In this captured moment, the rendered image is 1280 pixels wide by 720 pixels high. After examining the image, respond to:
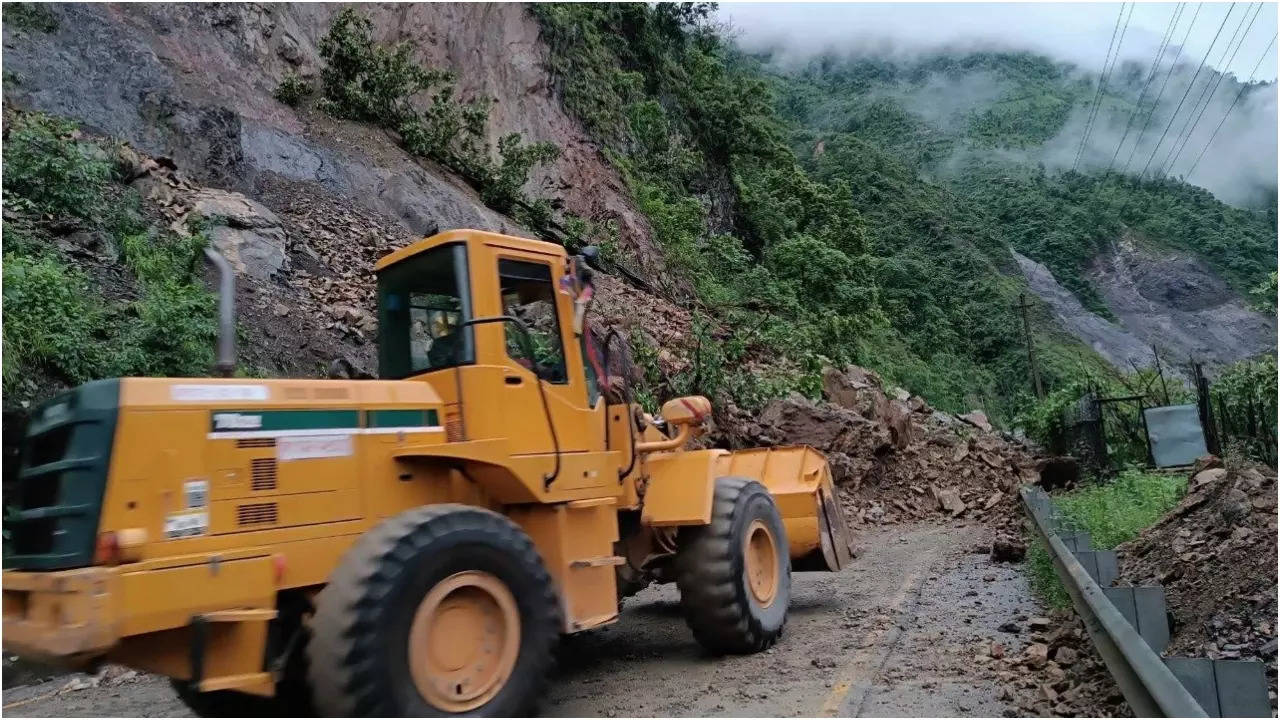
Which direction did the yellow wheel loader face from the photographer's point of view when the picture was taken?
facing away from the viewer and to the right of the viewer

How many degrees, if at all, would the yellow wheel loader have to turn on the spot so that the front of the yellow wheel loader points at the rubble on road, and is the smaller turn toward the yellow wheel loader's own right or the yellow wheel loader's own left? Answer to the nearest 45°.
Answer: approximately 45° to the yellow wheel loader's own right

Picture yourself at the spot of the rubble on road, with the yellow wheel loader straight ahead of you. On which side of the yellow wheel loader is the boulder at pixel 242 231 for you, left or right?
right

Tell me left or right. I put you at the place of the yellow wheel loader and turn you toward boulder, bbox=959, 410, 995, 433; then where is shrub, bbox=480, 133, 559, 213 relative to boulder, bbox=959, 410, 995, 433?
left

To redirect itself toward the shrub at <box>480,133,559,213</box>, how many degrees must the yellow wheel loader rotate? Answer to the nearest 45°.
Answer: approximately 45° to its left

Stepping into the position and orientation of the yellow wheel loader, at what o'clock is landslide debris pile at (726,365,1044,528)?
The landslide debris pile is roughly at 12 o'clock from the yellow wheel loader.

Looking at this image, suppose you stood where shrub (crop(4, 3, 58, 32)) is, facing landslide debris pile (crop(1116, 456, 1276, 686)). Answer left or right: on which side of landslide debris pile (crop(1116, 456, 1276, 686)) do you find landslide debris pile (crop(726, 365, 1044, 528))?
left

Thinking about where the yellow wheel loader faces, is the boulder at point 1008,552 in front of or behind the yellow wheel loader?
in front

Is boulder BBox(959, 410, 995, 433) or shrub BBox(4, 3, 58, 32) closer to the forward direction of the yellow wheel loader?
the boulder

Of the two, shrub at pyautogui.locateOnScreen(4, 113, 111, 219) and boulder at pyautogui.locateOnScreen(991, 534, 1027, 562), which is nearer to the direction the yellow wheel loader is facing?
the boulder

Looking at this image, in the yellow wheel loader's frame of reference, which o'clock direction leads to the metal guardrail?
The metal guardrail is roughly at 2 o'clock from the yellow wheel loader.

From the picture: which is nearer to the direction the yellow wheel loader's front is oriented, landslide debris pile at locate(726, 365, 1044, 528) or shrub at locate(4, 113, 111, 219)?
the landslide debris pile

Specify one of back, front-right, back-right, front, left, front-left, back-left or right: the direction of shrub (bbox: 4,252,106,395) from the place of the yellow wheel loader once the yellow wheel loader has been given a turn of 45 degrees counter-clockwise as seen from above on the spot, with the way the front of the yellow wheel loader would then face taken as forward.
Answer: front-left

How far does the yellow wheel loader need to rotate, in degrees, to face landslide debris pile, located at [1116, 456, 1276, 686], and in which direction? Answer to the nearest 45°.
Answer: approximately 45° to its right

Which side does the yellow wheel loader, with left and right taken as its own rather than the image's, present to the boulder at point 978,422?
front

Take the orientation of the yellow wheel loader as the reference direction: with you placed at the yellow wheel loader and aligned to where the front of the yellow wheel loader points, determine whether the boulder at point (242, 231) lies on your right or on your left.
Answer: on your left

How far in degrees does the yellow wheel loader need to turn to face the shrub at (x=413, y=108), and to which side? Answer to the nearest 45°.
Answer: approximately 45° to its left

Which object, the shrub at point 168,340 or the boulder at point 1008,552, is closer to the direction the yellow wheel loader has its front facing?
the boulder

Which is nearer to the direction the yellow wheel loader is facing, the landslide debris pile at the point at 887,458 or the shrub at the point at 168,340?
the landslide debris pile
